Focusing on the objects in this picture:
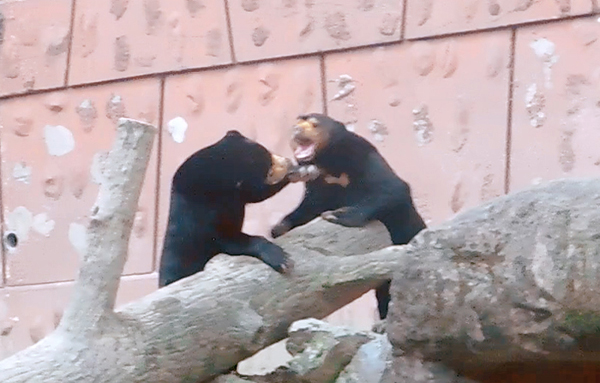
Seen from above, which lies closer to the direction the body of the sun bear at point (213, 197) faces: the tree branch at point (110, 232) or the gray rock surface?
the gray rock surface

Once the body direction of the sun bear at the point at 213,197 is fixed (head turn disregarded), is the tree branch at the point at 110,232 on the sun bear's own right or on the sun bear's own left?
on the sun bear's own right

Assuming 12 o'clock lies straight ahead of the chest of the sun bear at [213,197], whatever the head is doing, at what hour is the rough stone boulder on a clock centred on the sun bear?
The rough stone boulder is roughly at 2 o'clock from the sun bear.

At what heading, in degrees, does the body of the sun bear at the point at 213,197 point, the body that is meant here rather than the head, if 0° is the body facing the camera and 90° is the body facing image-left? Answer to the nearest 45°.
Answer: approximately 270°

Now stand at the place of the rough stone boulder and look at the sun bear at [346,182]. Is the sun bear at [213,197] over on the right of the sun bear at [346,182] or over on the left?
left

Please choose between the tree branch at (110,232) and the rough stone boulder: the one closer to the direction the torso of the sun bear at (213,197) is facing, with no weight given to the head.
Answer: the rough stone boulder

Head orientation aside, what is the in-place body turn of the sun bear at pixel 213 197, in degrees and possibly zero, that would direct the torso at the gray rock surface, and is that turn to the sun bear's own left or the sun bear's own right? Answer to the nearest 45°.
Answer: approximately 45° to the sun bear's own right
